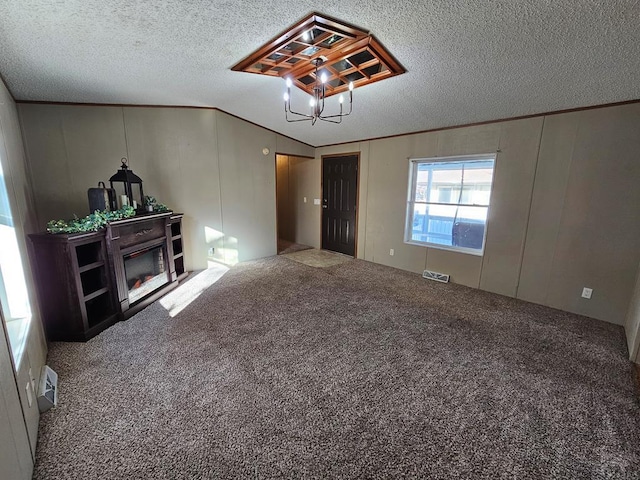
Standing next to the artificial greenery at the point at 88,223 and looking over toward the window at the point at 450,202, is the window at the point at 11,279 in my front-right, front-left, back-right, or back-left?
back-right

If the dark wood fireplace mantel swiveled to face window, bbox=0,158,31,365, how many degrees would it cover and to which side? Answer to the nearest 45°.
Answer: approximately 90° to its right

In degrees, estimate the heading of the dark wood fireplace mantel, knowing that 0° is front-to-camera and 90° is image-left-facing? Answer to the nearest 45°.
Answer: approximately 315°

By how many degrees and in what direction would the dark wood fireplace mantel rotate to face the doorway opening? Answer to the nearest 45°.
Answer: approximately 90° to its left
